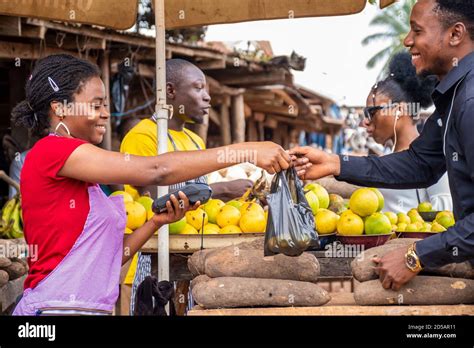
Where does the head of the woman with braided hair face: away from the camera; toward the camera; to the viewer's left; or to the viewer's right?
to the viewer's right

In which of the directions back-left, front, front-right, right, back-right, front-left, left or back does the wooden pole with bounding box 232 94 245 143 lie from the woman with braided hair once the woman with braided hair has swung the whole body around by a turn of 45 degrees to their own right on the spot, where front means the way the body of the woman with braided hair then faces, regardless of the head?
back-left

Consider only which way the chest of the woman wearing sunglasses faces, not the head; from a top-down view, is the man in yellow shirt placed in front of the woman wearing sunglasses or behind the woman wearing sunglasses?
in front

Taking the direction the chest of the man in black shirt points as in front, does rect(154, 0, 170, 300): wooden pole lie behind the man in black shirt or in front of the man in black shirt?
in front

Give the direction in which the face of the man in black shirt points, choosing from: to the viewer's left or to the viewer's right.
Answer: to the viewer's left

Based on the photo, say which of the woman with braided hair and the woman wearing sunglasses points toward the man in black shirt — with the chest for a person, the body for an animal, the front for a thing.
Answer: the woman with braided hair

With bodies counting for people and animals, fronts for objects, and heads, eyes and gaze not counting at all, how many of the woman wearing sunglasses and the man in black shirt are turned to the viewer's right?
0

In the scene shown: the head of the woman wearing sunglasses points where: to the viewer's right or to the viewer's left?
to the viewer's left

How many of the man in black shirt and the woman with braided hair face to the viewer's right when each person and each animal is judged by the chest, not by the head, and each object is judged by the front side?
1

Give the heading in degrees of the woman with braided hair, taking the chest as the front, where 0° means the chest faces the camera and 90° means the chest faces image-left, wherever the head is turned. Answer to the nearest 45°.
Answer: approximately 270°

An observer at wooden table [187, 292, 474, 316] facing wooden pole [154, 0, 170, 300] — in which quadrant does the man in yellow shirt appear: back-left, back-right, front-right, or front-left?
front-right

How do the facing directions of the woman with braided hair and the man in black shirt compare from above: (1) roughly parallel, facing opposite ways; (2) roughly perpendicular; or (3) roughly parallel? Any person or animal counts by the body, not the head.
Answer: roughly parallel, facing opposite ways

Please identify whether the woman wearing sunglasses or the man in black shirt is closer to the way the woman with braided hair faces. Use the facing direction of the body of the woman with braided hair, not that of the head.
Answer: the man in black shirt

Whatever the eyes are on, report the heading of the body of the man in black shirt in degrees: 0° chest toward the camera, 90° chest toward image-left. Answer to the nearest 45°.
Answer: approximately 90°
